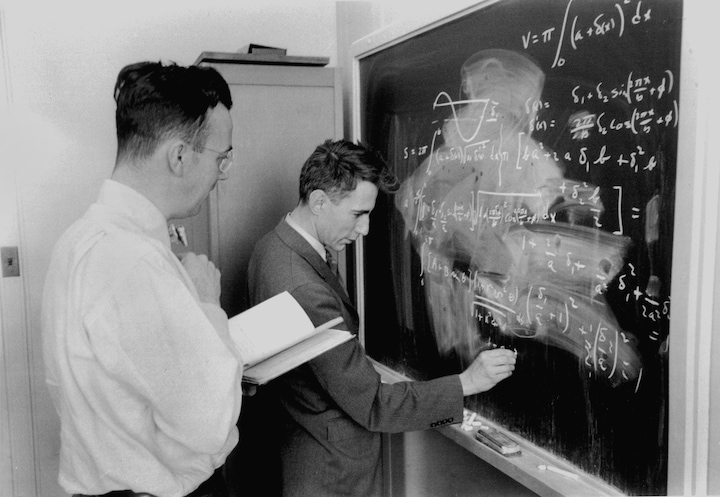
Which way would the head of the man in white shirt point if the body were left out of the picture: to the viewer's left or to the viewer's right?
to the viewer's right

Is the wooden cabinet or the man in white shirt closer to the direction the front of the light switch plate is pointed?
the man in white shirt

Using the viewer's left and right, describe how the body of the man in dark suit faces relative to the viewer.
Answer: facing to the right of the viewer

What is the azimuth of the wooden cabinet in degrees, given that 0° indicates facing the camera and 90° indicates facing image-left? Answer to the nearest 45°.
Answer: approximately 0°

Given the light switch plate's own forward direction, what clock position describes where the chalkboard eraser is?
The chalkboard eraser is roughly at 11 o'clock from the light switch plate.

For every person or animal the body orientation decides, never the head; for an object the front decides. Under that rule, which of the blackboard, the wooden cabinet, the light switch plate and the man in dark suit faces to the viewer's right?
the man in dark suit

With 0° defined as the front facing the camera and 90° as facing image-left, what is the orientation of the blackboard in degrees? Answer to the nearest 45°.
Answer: approximately 45°

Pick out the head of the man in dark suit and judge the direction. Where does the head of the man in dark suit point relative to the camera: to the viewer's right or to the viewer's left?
to the viewer's right

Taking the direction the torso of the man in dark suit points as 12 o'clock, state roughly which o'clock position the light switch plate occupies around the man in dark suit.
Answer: The light switch plate is roughly at 7 o'clock from the man in dark suit.

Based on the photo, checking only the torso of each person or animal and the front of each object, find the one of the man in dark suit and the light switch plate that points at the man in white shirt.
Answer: the light switch plate

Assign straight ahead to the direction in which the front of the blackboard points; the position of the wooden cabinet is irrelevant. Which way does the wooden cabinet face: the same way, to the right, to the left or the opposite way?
to the left

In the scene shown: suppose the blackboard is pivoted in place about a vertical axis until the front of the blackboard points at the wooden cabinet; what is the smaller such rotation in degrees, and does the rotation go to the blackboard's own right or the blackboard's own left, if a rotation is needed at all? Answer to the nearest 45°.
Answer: approximately 90° to the blackboard's own right

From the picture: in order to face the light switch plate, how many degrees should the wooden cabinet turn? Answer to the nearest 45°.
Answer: approximately 90° to its right

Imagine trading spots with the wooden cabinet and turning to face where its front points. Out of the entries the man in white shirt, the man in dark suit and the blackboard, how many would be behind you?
0

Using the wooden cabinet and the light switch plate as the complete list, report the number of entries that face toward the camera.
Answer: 2

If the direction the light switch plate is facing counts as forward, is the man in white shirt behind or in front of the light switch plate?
in front

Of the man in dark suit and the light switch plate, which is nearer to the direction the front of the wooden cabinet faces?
the man in dark suit

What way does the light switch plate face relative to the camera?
toward the camera
